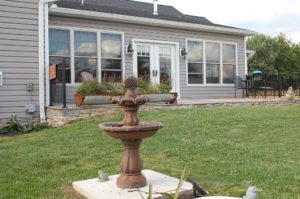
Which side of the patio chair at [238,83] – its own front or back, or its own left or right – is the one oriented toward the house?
back

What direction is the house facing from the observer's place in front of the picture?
facing the viewer and to the right of the viewer

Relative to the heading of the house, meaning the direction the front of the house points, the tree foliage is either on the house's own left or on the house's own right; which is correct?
on the house's own left

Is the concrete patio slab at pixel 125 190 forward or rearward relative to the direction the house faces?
forward

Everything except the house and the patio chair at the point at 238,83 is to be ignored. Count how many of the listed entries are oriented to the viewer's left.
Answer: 0

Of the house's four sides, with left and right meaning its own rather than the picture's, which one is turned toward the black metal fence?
left

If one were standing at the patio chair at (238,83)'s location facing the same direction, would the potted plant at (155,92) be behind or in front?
behind

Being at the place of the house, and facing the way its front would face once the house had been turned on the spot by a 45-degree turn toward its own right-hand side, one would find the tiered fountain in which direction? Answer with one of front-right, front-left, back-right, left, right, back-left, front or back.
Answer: front
